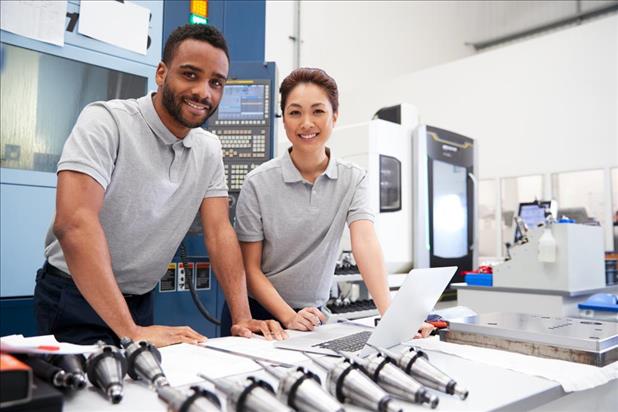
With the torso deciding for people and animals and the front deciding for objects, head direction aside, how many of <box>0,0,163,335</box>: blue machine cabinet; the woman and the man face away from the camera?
0

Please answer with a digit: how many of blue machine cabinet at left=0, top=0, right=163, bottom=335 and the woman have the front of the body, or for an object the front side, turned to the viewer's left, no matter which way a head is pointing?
0

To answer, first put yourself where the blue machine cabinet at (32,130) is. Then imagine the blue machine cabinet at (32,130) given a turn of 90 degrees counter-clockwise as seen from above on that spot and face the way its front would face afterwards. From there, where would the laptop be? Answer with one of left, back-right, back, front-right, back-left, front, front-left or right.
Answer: right

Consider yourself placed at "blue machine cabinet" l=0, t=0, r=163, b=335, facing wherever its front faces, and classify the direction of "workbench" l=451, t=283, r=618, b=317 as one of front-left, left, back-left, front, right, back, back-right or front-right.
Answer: front-left

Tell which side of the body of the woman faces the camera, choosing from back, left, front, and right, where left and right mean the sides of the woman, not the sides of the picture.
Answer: front

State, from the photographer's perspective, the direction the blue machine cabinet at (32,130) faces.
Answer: facing the viewer and to the right of the viewer

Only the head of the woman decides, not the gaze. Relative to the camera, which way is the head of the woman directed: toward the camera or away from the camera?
toward the camera

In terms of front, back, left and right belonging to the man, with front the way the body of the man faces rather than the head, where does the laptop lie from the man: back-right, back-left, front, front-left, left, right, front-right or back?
front

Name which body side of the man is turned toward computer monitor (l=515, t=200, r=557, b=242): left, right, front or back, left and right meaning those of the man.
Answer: left

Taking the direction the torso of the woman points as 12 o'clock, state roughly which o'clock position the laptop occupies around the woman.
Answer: The laptop is roughly at 11 o'clock from the woman.
